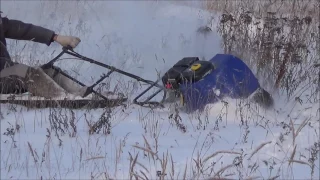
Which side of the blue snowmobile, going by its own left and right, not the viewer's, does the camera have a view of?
right
